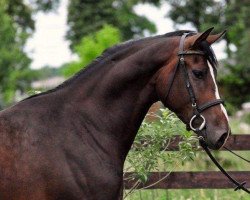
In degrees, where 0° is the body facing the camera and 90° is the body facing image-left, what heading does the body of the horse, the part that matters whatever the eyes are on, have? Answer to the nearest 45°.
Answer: approximately 270°
